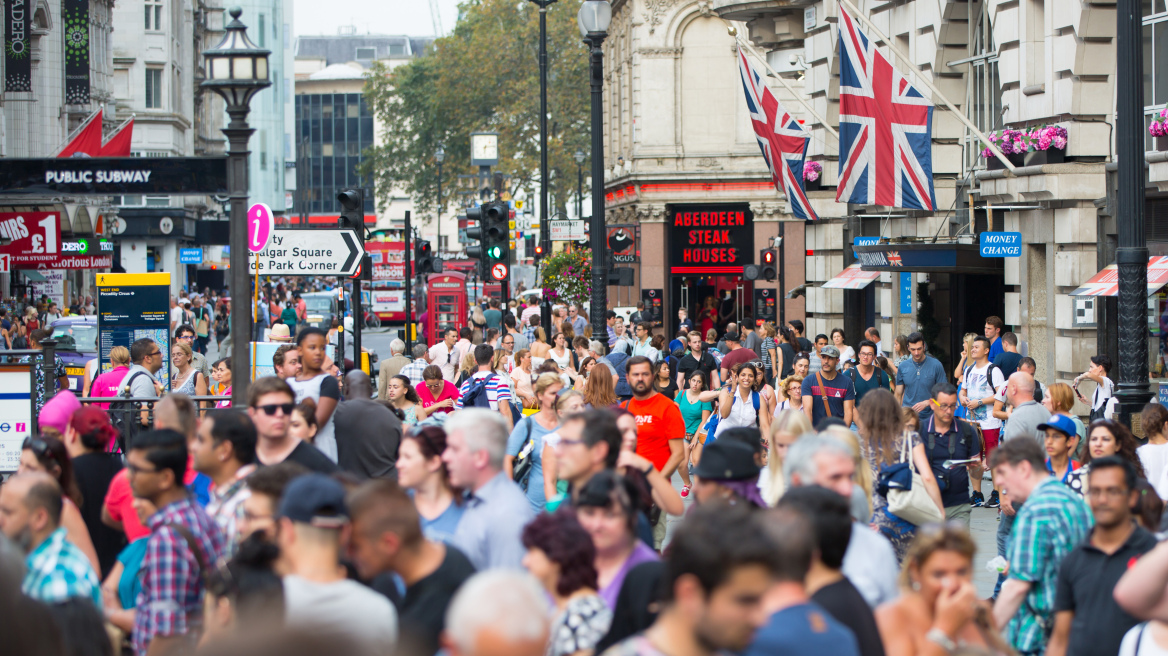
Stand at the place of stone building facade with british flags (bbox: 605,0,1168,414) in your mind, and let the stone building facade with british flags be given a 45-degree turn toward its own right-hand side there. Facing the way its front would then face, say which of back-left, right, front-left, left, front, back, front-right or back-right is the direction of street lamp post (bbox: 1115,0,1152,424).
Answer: left

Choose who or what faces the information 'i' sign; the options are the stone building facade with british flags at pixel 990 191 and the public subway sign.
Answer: the stone building facade with british flags

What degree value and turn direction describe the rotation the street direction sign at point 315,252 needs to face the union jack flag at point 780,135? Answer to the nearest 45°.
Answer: approximately 135° to its left

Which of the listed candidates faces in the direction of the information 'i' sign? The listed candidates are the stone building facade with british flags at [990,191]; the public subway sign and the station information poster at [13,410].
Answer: the stone building facade with british flags

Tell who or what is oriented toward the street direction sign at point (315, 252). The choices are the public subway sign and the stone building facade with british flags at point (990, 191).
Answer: the stone building facade with british flags

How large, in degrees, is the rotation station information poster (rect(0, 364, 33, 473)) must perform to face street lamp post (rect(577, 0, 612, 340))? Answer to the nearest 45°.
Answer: approximately 135° to its left

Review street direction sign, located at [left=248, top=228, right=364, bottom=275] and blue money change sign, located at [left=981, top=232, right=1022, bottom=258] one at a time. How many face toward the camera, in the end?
2

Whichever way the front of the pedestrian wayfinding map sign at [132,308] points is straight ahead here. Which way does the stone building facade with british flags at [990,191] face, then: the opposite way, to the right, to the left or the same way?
to the right

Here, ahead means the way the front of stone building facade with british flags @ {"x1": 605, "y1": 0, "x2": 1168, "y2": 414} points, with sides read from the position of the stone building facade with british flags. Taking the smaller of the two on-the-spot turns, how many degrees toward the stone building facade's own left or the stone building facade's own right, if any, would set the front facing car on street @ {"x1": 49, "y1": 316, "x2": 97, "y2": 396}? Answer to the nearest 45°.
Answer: approximately 45° to the stone building facade's own right

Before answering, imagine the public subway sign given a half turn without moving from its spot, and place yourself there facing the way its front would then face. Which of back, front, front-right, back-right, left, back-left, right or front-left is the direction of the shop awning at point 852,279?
front-right
